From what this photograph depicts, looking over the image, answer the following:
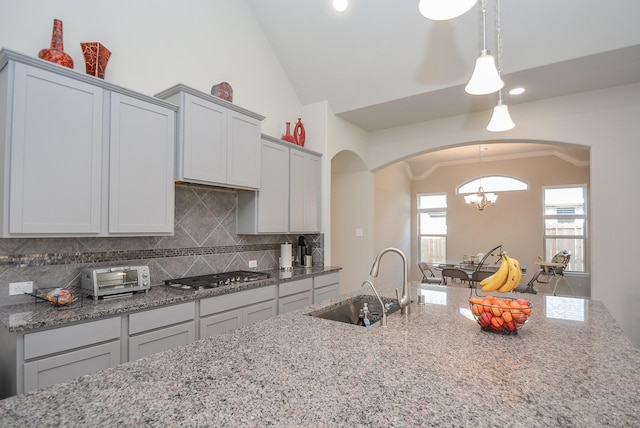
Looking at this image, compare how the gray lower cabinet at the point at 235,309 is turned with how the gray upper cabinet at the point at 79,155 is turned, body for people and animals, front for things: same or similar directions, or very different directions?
same or similar directions

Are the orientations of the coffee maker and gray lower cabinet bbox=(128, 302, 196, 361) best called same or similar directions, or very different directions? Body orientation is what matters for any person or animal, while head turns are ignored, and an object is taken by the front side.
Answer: same or similar directions

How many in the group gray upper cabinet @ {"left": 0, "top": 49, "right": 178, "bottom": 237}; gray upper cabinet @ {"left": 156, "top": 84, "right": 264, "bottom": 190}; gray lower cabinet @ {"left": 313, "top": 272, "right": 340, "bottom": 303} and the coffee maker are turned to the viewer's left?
0

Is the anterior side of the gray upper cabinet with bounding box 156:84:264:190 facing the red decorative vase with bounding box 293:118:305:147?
no

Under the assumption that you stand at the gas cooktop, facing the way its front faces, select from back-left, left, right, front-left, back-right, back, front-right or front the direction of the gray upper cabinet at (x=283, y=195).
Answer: left

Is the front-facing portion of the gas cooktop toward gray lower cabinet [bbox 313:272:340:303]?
no

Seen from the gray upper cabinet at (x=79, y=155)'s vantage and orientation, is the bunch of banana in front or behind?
in front

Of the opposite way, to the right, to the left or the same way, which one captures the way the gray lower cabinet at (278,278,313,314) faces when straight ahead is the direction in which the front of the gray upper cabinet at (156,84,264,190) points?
the same way

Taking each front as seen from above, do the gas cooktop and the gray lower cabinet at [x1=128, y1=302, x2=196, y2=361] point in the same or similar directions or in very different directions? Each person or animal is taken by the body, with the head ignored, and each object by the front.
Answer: same or similar directions

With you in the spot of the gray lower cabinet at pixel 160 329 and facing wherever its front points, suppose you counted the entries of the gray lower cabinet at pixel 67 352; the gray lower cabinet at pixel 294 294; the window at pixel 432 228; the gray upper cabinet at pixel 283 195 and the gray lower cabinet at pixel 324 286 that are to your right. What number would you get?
1

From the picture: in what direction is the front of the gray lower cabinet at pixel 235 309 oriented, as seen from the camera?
facing the viewer and to the right of the viewer

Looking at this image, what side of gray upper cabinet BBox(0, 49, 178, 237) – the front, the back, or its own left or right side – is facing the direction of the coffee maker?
left

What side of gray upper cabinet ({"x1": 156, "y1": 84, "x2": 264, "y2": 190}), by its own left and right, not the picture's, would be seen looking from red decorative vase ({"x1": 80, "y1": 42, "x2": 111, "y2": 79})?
right

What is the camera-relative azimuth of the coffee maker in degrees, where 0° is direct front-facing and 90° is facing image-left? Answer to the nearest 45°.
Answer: approximately 315°

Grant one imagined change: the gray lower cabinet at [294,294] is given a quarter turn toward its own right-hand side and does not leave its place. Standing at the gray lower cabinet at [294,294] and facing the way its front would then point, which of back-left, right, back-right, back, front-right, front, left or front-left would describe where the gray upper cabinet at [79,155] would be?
front
